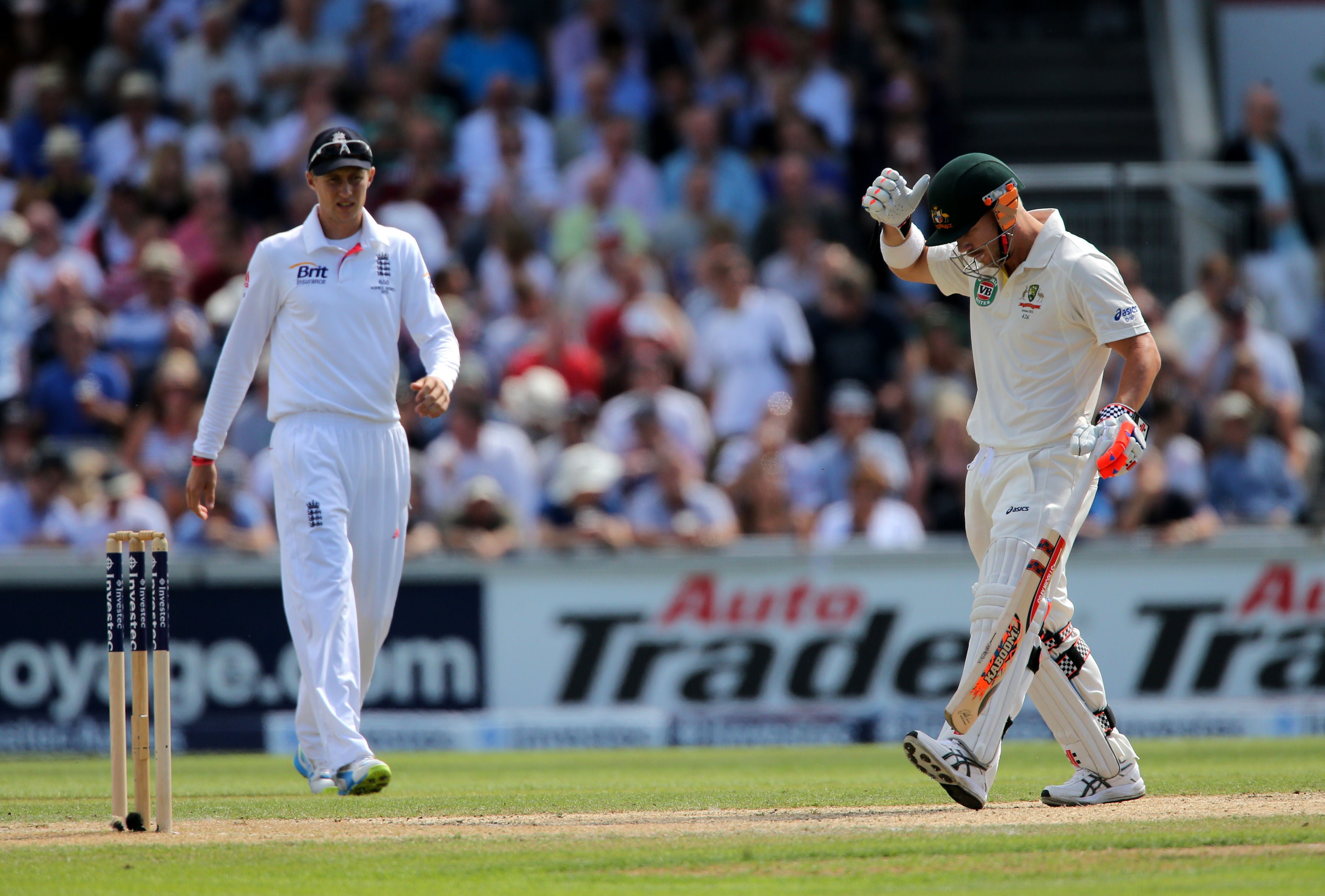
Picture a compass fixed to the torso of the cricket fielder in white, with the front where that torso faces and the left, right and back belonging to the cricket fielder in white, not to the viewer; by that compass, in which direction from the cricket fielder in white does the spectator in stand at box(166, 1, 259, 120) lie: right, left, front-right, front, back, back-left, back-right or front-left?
back

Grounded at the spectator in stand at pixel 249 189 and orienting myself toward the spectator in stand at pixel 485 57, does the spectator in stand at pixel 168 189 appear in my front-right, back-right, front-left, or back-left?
back-left

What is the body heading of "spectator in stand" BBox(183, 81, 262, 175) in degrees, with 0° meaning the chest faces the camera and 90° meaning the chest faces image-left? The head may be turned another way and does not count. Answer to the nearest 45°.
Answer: approximately 0°

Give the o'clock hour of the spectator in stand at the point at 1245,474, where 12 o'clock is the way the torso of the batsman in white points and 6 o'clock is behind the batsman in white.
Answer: The spectator in stand is roughly at 5 o'clock from the batsman in white.

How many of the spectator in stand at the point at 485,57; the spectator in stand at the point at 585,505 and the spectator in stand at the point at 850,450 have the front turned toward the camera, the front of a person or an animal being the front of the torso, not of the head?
3

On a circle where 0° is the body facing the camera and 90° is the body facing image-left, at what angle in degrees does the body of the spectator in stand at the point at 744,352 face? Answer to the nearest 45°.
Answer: approximately 45°

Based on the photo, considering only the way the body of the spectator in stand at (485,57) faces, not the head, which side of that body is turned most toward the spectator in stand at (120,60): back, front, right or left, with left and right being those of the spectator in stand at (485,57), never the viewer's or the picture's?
right
